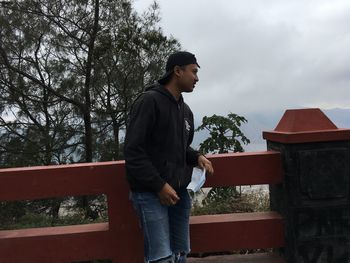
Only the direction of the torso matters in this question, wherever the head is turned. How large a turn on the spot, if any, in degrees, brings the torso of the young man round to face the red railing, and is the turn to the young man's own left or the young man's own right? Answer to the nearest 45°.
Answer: approximately 180°

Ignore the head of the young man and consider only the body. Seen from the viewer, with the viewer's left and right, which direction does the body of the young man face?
facing the viewer and to the right of the viewer

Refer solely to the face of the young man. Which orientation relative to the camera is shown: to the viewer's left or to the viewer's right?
to the viewer's right

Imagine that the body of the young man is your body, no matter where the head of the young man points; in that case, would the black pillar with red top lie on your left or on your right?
on your left
